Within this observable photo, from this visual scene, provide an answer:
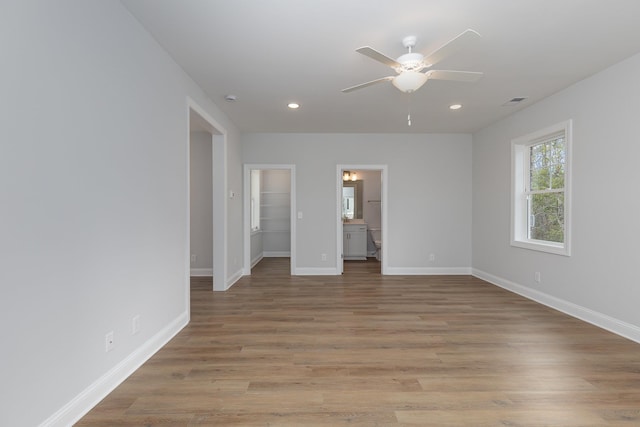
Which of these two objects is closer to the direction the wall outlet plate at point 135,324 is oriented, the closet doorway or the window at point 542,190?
the window

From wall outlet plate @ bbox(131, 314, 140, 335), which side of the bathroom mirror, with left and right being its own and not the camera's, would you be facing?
front

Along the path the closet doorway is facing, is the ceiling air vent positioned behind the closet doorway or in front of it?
in front

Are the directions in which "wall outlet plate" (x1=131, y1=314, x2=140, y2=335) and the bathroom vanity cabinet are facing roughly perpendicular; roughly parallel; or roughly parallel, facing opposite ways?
roughly perpendicular

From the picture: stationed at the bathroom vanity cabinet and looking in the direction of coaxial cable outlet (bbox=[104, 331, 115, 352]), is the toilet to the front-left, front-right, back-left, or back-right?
back-left

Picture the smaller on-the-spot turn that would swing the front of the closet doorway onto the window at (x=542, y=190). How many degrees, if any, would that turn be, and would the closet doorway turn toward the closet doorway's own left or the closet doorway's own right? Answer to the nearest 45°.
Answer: approximately 45° to the closet doorway's own left

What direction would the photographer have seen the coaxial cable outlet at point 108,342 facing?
facing the viewer and to the right of the viewer

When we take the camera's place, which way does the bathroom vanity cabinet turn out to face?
facing the viewer

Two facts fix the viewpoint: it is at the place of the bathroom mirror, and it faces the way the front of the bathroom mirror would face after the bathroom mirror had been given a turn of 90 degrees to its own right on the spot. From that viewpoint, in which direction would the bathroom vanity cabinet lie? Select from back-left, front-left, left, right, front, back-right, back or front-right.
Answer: left

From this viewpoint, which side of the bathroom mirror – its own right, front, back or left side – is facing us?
front

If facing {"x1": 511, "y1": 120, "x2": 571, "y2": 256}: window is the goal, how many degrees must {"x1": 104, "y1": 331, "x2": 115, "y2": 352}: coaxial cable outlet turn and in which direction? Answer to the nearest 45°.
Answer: approximately 45° to its left

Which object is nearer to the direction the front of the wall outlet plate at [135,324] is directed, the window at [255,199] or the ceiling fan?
the ceiling fan

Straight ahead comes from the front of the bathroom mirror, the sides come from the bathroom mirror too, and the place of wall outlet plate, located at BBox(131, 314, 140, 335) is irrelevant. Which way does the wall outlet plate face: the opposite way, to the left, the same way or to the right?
to the left

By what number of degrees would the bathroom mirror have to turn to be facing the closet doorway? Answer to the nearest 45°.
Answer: approximately 90° to its right
